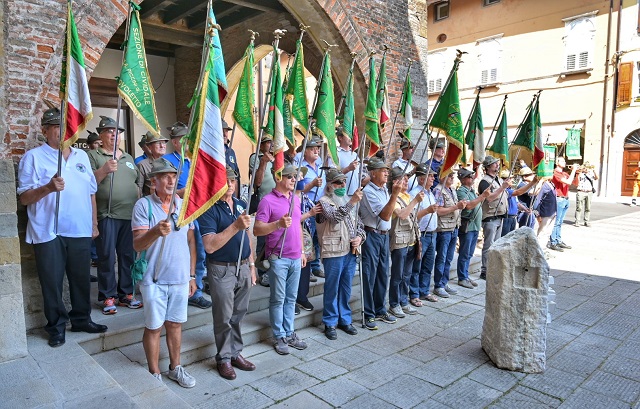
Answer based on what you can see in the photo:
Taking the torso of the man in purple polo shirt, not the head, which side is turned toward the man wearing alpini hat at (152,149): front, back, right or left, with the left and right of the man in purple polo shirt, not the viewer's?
back

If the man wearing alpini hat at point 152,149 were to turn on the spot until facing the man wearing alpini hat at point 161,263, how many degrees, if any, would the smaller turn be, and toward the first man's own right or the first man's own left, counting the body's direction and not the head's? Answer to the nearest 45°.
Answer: approximately 45° to the first man's own right

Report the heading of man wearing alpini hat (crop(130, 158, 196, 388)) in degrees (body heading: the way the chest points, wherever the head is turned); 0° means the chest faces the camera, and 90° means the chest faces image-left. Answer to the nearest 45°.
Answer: approximately 315°

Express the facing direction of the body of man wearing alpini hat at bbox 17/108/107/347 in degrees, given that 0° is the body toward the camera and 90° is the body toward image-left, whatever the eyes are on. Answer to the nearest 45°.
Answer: approximately 315°

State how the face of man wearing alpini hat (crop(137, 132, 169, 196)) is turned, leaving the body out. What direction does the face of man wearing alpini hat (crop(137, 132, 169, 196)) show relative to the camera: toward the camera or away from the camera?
toward the camera

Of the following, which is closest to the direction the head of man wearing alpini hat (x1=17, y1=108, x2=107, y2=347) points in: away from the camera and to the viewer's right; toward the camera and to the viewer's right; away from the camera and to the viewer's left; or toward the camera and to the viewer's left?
toward the camera and to the viewer's right

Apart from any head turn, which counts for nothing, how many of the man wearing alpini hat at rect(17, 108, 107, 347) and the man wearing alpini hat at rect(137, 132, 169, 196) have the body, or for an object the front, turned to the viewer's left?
0

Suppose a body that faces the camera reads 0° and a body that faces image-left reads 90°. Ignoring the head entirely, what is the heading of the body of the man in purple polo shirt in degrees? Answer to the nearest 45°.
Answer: approximately 315°

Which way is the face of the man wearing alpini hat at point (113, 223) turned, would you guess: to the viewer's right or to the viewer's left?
to the viewer's right
